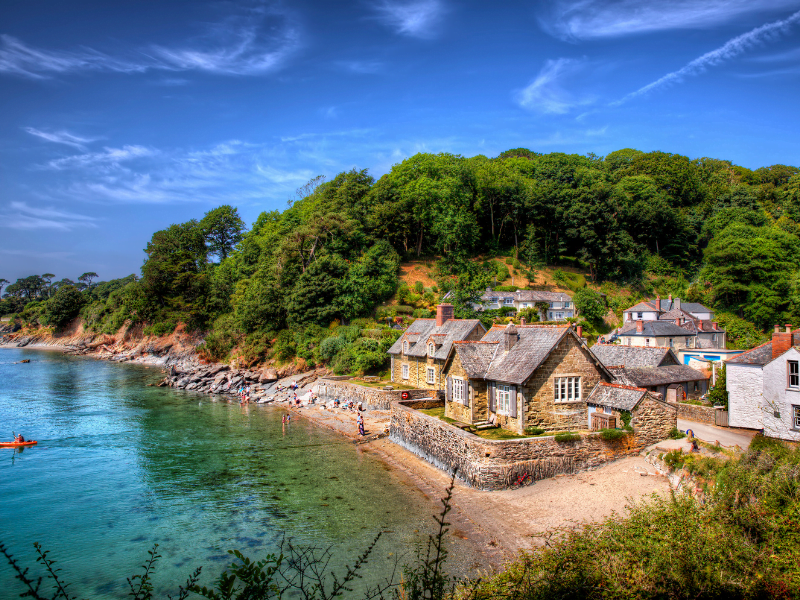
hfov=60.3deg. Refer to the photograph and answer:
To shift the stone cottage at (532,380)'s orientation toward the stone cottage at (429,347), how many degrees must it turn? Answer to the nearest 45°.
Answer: approximately 90° to its right

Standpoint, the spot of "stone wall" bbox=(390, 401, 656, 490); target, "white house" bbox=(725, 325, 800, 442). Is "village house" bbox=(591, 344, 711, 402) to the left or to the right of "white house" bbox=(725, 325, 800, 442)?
left

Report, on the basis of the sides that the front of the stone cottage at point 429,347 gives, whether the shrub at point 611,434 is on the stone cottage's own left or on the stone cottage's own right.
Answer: on the stone cottage's own left

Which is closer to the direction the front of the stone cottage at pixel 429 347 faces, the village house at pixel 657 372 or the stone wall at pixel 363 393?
the stone wall

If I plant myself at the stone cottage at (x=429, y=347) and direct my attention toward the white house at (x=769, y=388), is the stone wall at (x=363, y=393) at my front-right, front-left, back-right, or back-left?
back-right

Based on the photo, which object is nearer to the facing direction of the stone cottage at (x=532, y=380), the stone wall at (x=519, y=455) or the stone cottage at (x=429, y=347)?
the stone wall

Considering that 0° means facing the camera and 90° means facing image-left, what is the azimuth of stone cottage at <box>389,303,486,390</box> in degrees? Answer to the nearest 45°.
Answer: approximately 45°

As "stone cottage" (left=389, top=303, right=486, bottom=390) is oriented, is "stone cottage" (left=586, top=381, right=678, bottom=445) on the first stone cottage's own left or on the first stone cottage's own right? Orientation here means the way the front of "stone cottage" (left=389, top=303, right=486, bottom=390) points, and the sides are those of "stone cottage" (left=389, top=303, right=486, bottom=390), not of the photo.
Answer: on the first stone cottage's own left
